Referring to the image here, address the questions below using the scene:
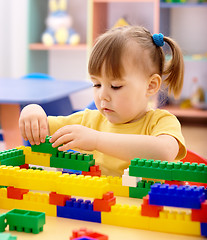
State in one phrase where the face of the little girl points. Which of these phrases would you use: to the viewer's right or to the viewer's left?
to the viewer's left

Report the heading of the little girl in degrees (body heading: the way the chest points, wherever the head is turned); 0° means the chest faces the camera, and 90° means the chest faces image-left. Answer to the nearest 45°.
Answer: approximately 45°

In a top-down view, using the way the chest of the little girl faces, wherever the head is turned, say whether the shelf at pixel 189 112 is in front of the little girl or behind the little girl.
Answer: behind
